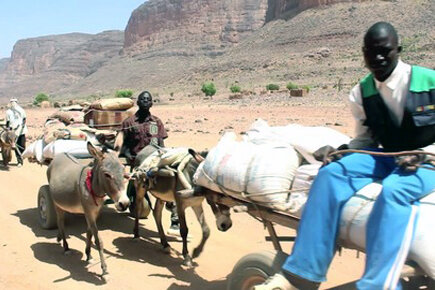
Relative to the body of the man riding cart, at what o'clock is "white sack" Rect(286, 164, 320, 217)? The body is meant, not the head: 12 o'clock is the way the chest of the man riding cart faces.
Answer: The white sack is roughly at 3 o'clock from the man riding cart.

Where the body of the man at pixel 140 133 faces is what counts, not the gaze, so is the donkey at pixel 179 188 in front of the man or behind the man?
in front

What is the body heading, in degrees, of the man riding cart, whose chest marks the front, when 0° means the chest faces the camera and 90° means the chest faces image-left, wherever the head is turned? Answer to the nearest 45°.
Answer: approximately 45°

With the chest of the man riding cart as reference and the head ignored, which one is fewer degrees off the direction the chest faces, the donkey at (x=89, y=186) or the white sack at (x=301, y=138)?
the donkey

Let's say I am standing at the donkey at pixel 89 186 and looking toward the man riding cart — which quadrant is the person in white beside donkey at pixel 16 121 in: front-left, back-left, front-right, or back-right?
back-left

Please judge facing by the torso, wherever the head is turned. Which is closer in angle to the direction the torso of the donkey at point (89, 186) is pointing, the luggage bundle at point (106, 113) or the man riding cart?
the man riding cart

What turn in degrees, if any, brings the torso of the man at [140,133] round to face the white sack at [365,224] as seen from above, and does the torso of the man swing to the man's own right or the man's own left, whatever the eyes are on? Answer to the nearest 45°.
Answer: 0° — they already face it

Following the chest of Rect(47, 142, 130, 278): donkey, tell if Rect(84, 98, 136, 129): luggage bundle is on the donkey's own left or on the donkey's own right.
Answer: on the donkey's own left

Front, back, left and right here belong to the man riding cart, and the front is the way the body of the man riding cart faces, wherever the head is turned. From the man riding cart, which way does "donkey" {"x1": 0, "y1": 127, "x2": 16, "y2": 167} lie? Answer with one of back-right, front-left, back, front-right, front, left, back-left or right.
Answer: right

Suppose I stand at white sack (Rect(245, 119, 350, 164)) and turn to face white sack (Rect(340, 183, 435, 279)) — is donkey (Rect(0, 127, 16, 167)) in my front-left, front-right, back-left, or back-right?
back-right
